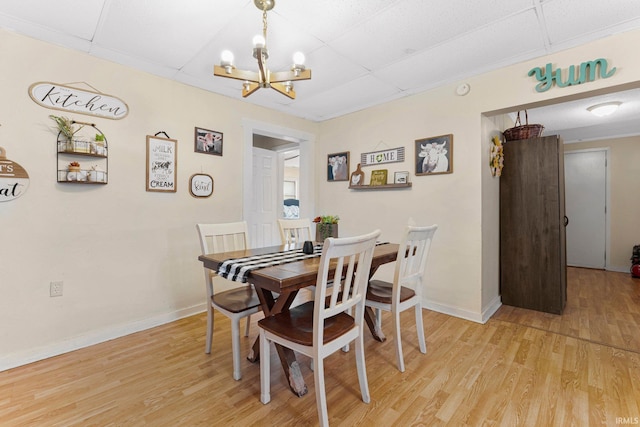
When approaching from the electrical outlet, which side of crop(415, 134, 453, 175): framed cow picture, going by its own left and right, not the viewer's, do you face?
front

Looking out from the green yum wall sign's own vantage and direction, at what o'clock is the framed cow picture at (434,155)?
The framed cow picture is roughly at 3 o'clock from the green yum wall sign.

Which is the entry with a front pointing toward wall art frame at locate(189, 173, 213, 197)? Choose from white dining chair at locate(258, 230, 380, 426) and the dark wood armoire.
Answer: the white dining chair

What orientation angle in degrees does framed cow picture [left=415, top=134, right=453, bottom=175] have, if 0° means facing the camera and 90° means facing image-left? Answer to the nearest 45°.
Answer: approximately 45°

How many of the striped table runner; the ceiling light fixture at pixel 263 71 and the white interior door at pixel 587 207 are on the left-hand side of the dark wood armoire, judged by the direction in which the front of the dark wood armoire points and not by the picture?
1

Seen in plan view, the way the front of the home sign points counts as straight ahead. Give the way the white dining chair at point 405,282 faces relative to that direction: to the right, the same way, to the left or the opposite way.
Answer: to the right

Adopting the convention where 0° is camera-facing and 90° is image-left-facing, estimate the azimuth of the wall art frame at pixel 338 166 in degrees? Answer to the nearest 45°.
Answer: approximately 45°

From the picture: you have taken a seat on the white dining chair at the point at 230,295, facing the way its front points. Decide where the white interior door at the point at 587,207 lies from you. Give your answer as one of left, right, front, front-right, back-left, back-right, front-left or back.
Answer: front-left

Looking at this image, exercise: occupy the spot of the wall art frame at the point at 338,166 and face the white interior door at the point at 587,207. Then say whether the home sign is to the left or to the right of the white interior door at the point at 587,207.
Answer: right

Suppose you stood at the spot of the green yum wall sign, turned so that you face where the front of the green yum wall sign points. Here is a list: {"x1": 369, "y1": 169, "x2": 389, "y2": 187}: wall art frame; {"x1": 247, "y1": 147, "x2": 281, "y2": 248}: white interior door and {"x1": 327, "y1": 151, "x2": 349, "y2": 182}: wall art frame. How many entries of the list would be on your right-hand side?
3

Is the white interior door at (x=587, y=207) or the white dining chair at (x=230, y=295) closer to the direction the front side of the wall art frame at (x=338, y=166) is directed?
the white dining chair

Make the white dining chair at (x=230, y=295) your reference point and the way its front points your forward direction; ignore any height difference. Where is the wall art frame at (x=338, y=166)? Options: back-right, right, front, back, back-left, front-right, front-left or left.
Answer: left
